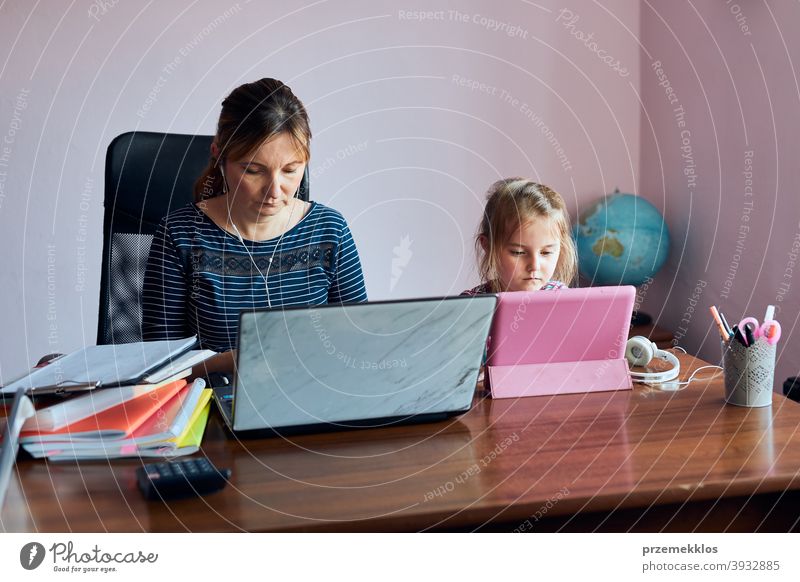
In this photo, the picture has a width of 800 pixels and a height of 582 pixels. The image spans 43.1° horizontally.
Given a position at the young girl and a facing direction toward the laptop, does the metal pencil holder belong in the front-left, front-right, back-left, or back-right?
front-left

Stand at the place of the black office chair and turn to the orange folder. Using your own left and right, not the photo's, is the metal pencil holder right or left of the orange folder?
left

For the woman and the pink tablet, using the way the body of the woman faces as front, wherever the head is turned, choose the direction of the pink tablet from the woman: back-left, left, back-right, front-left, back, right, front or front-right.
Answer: front-left

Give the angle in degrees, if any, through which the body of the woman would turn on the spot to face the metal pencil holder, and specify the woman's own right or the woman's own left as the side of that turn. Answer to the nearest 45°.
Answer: approximately 45° to the woman's own left

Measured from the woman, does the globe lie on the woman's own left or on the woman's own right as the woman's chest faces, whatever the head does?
on the woman's own left

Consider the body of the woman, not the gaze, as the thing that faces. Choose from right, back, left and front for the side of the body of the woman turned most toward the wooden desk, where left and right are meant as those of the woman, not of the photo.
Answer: front

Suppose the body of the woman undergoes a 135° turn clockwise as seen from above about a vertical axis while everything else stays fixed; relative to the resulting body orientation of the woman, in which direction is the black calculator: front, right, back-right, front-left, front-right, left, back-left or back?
back-left

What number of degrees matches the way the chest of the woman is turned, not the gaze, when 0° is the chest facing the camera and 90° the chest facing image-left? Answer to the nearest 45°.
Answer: approximately 0°

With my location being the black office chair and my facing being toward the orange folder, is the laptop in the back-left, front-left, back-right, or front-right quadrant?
front-left

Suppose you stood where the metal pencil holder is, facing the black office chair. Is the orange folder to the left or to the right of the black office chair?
left

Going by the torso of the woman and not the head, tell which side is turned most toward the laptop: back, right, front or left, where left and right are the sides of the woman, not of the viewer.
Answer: front

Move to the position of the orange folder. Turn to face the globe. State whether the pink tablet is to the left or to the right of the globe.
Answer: right
